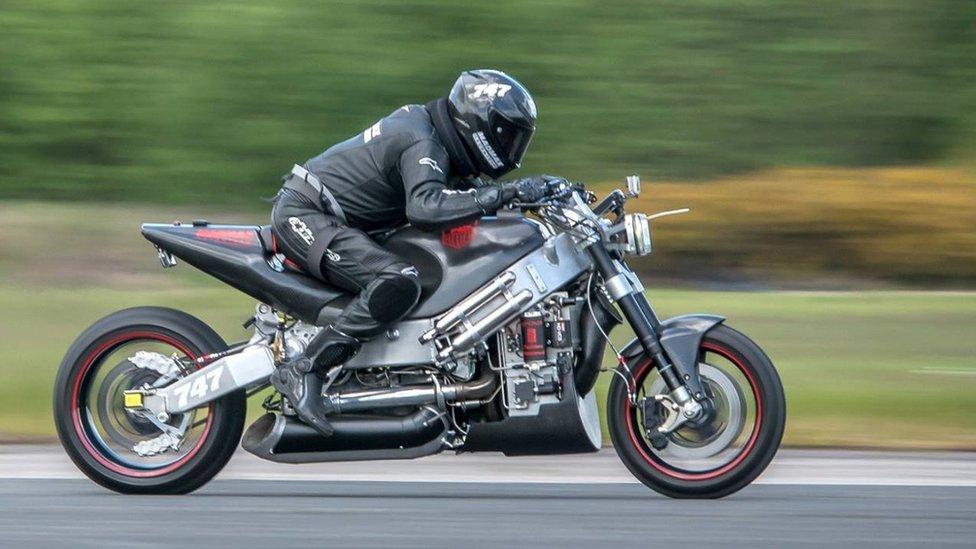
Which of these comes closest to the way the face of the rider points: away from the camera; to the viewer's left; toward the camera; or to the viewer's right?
to the viewer's right

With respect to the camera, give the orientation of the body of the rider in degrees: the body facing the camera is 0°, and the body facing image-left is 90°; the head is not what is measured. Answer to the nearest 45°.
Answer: approximately 270°

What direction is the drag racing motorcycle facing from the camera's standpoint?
to the viewer's right
